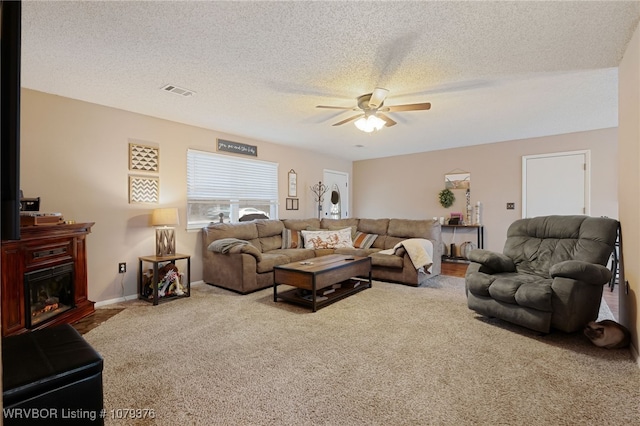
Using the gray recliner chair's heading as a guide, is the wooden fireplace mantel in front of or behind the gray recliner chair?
in front

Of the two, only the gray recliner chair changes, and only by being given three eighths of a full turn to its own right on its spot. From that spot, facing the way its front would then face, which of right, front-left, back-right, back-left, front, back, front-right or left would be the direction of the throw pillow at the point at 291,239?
left

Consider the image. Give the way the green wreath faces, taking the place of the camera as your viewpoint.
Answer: facing the viewer

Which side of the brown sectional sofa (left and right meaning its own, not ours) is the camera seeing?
front

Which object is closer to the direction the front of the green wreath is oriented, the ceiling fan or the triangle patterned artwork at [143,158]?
the ceiling fan

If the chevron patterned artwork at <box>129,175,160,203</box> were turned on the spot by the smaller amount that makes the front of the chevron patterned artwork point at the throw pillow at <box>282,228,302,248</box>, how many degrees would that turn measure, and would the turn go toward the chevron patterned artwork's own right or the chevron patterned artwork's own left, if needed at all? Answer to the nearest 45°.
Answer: approximately 90° to the chevron patterned artwork's own left

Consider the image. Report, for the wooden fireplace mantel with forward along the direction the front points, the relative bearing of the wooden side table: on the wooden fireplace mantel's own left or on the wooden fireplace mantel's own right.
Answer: on the wooden fireplace mantel's own left

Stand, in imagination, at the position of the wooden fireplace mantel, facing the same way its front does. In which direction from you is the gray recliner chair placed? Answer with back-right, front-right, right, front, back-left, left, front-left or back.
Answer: front

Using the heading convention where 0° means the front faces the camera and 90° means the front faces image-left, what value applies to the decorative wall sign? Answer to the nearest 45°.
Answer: approximately 315°

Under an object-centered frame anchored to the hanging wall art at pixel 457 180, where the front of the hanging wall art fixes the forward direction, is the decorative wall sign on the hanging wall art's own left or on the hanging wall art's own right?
on the hanging wall art's own right

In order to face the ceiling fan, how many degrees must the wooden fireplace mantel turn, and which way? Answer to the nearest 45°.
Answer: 0° — it already faces it

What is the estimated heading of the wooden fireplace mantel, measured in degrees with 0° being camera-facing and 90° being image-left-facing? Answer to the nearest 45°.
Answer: approximately 315°

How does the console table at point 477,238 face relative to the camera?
toward the camera

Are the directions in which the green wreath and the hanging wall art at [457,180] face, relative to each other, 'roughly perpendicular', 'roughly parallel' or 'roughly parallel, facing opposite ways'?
roughly parallel
